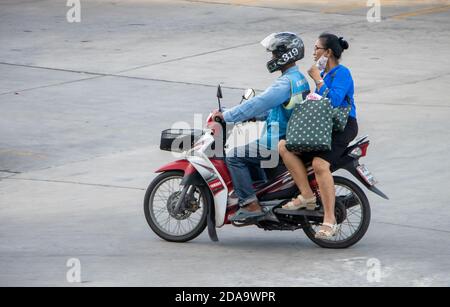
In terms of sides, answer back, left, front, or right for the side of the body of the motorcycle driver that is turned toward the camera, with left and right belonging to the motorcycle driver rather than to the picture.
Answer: left

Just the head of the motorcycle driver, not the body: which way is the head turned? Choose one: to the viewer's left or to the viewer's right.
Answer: to the viewer's left

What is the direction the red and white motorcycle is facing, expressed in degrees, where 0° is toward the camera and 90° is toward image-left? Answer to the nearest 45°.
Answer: approximately 90°
